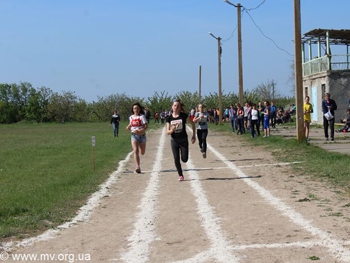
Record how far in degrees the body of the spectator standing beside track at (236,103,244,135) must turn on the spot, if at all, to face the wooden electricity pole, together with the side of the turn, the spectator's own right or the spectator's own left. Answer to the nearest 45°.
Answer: approximately 45° to the spectator's own left

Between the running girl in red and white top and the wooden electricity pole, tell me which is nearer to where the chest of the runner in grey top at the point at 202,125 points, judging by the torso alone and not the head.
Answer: the running girl in red and white top

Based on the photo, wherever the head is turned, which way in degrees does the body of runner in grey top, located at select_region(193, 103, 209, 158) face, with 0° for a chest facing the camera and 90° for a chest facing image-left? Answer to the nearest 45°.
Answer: approximately 0°

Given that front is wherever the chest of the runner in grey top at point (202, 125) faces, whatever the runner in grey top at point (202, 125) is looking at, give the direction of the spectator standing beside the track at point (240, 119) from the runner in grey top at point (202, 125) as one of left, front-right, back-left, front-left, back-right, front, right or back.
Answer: back

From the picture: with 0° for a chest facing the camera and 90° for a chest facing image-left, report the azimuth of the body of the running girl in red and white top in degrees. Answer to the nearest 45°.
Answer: approximately 0°

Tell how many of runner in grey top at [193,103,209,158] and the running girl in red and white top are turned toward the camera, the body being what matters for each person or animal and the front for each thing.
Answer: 2
